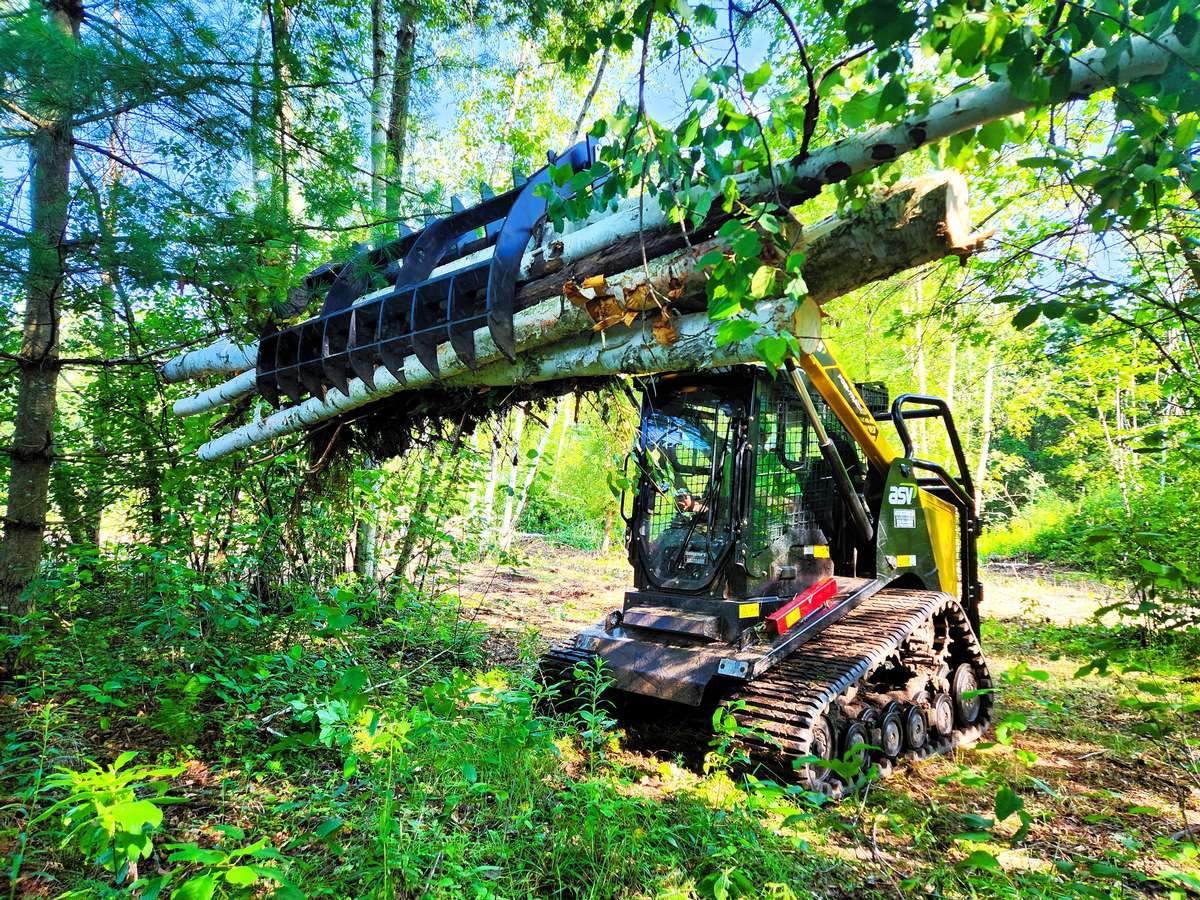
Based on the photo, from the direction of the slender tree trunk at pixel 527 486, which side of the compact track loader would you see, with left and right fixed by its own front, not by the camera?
right

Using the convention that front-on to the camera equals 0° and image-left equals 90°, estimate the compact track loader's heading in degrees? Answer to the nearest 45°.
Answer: approximately 45°
